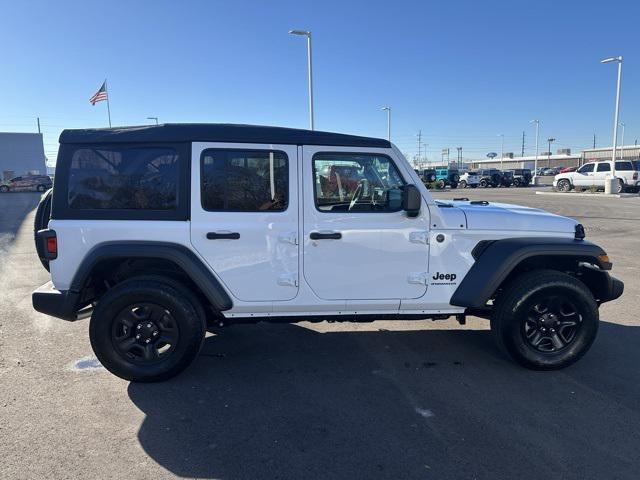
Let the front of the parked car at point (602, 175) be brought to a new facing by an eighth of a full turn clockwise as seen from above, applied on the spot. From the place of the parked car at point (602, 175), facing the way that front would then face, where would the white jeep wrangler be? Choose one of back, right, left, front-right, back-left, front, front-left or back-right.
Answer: back-left

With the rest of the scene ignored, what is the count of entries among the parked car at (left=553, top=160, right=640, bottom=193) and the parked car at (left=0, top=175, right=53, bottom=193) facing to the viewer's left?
2

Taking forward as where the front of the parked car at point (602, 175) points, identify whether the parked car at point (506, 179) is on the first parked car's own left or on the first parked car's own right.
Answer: on the first parked car's own right

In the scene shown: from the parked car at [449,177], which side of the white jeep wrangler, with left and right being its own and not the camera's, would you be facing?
left

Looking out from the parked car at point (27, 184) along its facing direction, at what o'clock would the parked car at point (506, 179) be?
the parked car at point (506, 179) is roughly at 7 o'clock from the parked car at point (27, 184).

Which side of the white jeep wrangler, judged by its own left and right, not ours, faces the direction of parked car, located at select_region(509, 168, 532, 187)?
left

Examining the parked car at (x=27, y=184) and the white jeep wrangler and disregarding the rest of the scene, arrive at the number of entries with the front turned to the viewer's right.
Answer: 1

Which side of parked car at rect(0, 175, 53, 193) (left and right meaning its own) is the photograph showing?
left

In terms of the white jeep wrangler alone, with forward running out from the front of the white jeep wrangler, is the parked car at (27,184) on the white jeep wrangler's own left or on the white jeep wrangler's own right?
on the white jeep wrangler's own left

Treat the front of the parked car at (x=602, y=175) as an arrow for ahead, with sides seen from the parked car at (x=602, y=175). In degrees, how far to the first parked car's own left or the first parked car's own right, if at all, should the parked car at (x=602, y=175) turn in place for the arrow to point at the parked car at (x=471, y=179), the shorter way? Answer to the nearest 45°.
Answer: approximately 45° to the first parked car's own right

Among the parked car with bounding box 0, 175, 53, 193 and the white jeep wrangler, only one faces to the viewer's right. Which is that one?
the white jeep wrangler

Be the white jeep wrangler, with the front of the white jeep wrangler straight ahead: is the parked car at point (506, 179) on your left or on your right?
on your left

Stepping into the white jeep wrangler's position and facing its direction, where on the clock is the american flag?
The american flag is roughly at 8 o'clock from the white jeep wrangler.

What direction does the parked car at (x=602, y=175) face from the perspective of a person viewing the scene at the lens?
facing to the left of the viewer

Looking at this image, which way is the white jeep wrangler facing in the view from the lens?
facing to the right of the viewer
